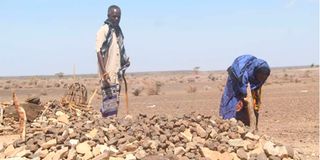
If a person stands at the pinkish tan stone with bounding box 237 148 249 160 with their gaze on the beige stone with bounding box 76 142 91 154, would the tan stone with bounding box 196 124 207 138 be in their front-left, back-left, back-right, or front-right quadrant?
front-right

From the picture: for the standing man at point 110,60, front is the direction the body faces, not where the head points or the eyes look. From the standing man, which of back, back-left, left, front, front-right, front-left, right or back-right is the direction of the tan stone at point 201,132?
front

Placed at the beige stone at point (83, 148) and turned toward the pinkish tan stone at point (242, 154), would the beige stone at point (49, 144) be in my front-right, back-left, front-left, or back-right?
back-left

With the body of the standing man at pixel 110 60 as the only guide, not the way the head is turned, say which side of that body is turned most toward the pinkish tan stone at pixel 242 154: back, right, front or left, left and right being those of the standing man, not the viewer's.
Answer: front

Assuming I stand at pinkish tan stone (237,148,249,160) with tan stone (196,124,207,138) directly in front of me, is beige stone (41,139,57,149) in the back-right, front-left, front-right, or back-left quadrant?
front-left

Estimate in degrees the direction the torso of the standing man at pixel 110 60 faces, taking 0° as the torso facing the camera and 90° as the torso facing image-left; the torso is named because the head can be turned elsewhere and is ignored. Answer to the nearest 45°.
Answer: approximately 315°
